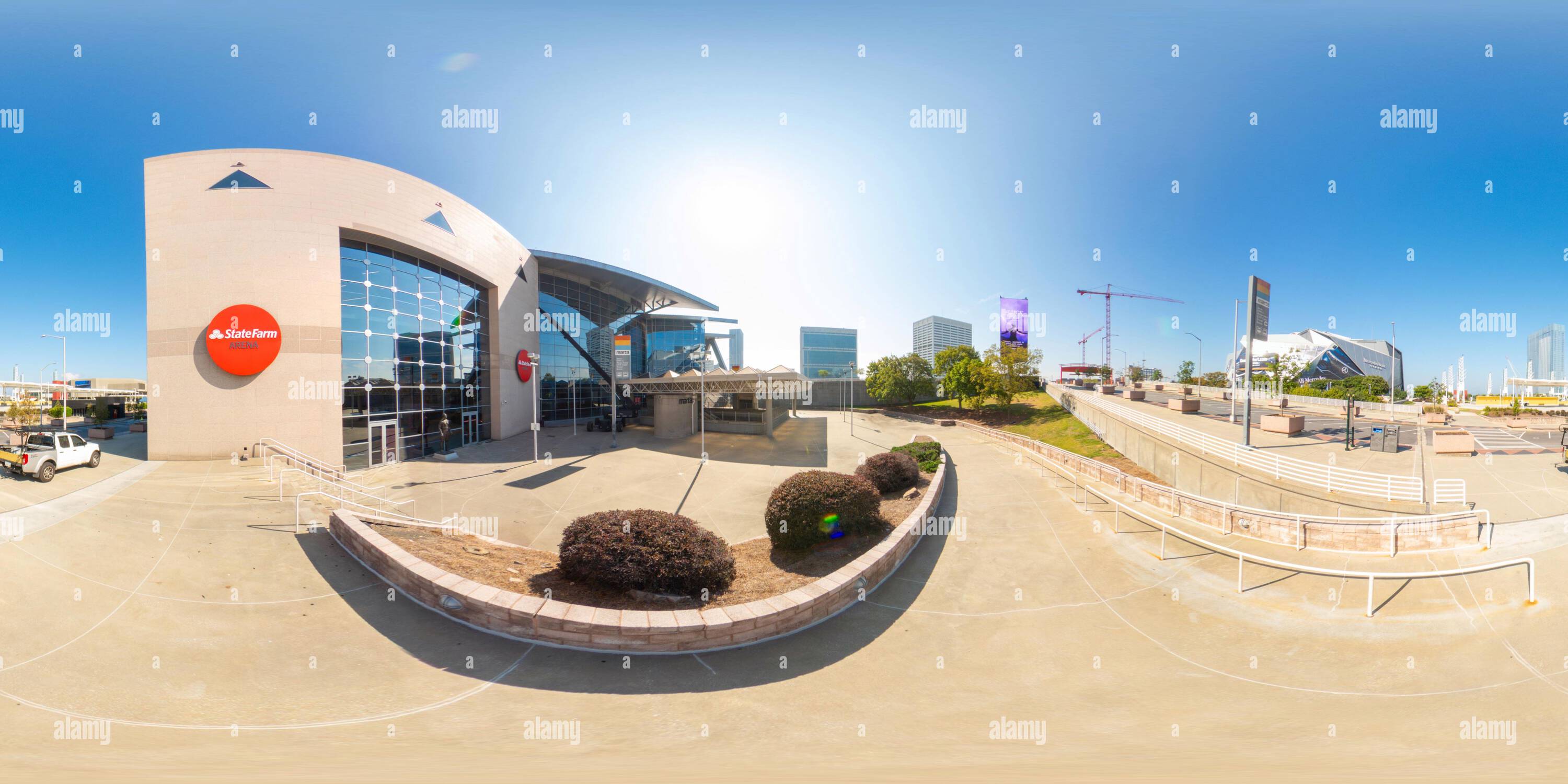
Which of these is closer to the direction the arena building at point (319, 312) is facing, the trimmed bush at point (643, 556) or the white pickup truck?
the trimmed bush

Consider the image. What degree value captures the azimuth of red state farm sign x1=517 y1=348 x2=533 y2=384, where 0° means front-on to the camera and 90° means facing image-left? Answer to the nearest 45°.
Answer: approximately 315°

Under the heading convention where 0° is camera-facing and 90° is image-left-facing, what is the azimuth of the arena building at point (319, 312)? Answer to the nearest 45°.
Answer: approximately 315°

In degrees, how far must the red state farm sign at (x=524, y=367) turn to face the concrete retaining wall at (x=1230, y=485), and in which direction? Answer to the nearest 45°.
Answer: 0° — it already faces it

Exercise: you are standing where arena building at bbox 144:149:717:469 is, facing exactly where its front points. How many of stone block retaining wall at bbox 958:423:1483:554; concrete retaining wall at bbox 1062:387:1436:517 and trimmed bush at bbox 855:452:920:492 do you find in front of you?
3

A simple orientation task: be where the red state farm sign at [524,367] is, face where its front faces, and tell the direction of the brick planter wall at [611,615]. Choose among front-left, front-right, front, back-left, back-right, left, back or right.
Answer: front-right

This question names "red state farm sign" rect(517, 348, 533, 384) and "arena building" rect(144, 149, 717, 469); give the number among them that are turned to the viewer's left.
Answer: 0

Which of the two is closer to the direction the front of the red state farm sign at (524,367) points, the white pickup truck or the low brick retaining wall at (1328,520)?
the low brick retaining wall

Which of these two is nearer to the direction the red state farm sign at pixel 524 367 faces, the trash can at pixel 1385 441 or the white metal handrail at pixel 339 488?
the trash can

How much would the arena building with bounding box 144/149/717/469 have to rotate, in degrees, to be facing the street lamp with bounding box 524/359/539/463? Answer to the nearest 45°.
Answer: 0° — it already faces it
